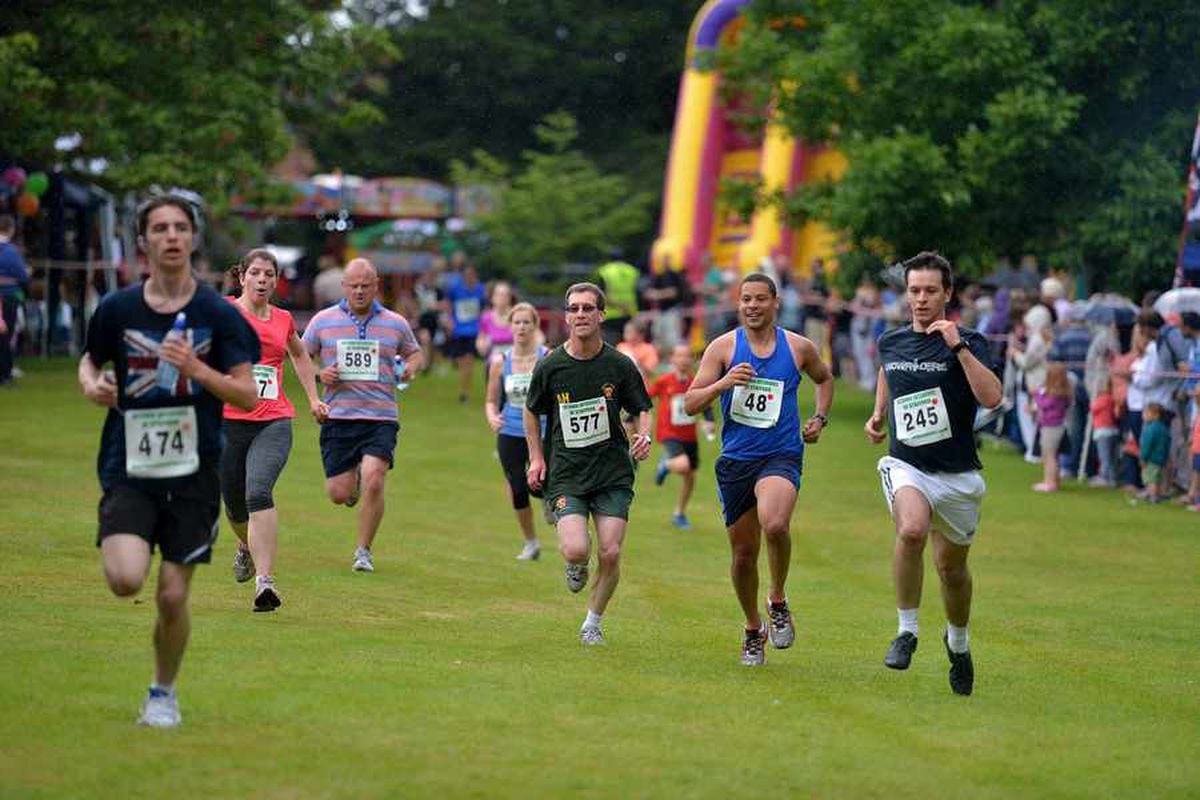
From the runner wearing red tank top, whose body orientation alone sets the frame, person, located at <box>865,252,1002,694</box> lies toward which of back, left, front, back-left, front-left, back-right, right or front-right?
front-left

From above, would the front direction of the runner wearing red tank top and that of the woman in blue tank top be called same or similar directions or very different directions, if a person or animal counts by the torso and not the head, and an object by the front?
same or similar directions

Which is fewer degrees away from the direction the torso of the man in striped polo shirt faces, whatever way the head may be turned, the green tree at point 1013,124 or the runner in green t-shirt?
the runner in green t-shirt

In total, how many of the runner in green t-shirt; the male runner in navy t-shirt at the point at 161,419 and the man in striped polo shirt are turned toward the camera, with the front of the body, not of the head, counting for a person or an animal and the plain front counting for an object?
3

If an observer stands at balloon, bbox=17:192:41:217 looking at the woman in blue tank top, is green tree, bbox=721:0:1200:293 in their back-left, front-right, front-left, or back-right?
front-left

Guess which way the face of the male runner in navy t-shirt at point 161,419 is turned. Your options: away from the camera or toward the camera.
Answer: toward the camera

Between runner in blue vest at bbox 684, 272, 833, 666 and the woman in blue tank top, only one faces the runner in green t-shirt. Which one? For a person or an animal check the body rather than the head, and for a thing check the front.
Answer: the woman in blue tank top

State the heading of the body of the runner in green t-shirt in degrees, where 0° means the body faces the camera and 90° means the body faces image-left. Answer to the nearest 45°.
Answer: approximately 0°

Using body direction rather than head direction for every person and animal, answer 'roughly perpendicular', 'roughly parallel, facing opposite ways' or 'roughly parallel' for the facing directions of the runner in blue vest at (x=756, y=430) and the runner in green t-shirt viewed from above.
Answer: roughly parallel

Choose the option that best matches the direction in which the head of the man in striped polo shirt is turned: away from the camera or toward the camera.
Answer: toward the camera

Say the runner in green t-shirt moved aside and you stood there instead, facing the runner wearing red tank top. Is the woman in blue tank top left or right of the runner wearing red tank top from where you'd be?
right

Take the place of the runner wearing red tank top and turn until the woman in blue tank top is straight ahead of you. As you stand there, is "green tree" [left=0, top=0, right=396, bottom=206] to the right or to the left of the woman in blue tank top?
left

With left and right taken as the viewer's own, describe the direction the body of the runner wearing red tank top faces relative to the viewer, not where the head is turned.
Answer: facing the viewer

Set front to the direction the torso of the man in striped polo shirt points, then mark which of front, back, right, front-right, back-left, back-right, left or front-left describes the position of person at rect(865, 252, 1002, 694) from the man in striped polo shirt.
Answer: front-left

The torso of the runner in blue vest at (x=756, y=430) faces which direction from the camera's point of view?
toward the camera

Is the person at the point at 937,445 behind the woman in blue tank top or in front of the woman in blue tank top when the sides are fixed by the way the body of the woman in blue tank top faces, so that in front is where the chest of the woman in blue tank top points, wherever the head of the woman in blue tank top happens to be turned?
in front

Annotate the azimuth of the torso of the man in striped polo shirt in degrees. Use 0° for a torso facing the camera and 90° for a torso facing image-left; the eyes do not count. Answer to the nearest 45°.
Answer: approximately 0°
